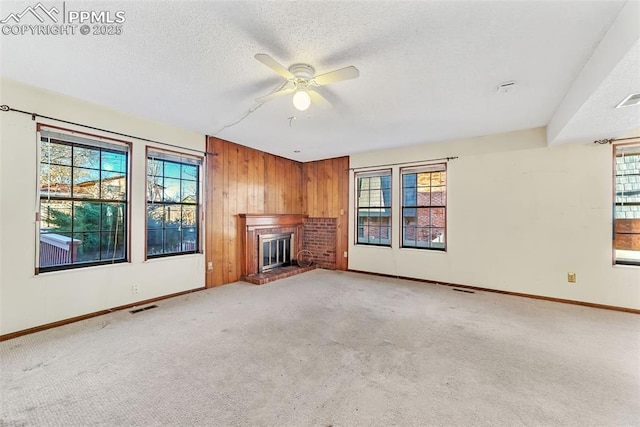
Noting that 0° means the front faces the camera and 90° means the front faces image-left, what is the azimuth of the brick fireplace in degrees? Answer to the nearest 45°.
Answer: approximately 315°

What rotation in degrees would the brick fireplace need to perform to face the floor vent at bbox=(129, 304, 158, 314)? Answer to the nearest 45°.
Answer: approximately 90° to its right

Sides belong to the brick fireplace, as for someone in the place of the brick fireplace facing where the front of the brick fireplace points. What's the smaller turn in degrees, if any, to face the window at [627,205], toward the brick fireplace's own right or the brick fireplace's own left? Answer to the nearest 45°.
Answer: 0° — it already faces it

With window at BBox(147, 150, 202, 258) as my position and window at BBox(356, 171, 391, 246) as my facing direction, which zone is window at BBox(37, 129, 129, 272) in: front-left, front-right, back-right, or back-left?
back-right

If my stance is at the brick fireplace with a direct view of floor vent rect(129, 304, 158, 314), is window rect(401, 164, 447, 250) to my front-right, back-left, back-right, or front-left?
back-left

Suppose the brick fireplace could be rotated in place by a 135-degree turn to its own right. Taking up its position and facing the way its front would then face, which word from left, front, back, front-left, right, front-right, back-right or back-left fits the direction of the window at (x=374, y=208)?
back

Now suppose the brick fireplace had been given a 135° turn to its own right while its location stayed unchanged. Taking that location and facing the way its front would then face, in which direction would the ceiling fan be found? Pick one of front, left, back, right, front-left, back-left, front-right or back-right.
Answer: left
